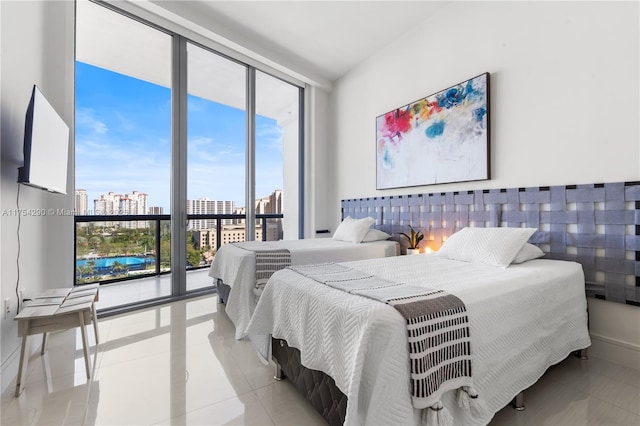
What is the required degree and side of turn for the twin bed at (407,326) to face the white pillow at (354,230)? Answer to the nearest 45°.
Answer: approximately 135° to its right

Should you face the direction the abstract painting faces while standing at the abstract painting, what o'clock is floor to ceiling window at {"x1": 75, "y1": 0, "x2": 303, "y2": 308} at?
The floor to ceiling window is roughly at 1 o'clock from the abstract painting.

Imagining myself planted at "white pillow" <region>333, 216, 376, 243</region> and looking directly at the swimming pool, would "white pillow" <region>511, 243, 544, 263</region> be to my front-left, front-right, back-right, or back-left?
back-left

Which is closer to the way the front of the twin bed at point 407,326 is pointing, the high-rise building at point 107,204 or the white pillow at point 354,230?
the high-rise building

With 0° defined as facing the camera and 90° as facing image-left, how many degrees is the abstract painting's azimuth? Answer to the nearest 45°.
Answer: approximately 45°

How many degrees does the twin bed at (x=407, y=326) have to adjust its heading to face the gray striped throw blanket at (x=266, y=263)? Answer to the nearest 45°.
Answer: approximately 90° to its right

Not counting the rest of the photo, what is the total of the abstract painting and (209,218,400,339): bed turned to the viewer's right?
0

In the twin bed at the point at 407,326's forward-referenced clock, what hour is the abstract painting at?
The abstract painting is roughly at 5 o'clock from the twin bed.
